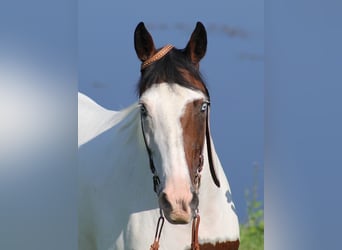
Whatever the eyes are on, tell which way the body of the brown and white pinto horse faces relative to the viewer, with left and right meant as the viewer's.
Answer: facing the viewer and to the right of the viewer
